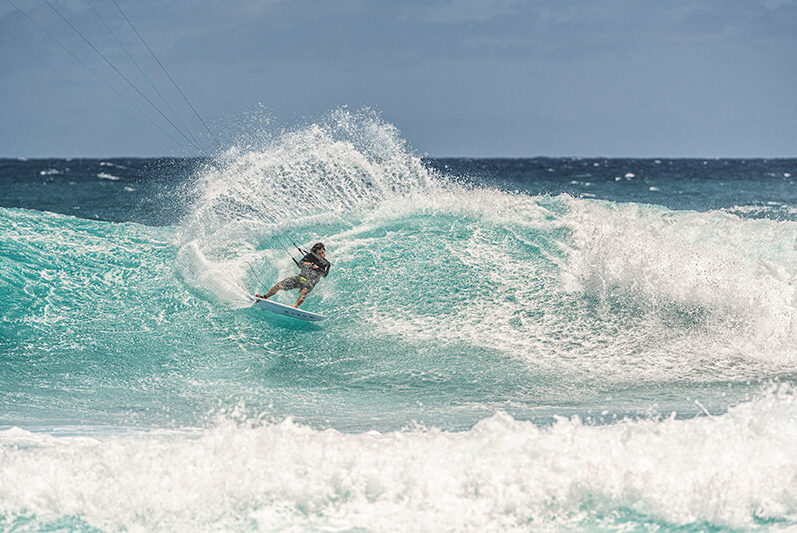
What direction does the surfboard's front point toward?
to the viewer's right
